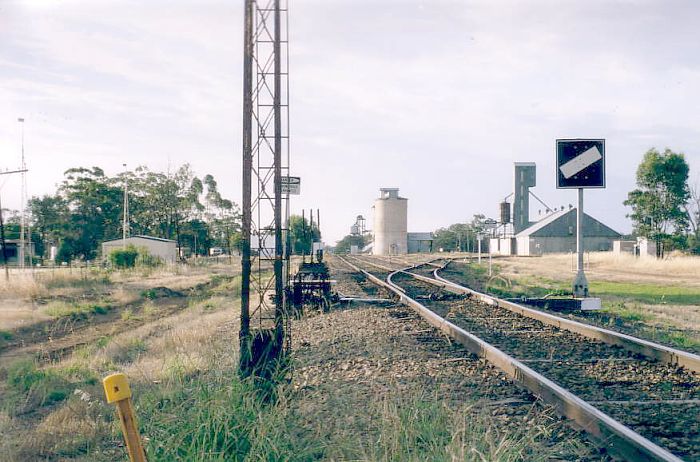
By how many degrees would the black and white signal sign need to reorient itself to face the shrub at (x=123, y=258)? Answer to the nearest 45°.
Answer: approximately 135° to its right

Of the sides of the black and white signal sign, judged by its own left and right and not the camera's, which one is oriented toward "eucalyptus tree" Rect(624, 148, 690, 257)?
back

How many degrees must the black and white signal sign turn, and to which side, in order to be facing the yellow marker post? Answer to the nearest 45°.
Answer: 0° — it already faces it

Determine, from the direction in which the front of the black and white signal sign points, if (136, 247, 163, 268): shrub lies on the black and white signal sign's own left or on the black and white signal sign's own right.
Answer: on the black and white signal sign's own right

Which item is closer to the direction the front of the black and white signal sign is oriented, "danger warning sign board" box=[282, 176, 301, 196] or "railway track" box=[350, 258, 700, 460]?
the railway track

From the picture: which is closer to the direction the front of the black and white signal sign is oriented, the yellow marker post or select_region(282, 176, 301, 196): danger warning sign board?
the yellow marker post

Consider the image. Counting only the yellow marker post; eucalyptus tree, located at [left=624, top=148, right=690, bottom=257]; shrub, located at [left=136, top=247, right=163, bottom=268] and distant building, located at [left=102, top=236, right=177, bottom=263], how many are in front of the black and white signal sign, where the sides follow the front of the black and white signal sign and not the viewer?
1

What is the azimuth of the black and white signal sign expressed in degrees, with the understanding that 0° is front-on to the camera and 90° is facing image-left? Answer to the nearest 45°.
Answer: approximately 0°

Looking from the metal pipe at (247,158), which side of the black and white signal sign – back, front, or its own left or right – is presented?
front

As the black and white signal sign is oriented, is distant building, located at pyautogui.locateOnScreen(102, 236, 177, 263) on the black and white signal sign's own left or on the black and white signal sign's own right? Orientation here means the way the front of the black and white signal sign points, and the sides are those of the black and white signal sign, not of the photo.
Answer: on the black and white signal sign's own right

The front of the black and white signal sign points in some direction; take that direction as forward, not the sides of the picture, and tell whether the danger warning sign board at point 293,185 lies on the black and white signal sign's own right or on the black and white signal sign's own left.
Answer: on the black and white signal sign's own right

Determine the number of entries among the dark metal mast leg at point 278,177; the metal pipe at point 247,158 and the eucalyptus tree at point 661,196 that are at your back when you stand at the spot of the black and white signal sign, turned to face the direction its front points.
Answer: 1

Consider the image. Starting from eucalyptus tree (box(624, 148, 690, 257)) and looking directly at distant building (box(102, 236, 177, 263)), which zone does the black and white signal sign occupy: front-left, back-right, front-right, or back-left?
front-left

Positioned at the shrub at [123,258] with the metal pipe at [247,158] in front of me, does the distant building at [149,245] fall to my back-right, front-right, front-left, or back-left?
back-left

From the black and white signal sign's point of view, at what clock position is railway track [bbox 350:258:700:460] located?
The railway track is roughly at 12 o'clock from the black and white signal sign.
